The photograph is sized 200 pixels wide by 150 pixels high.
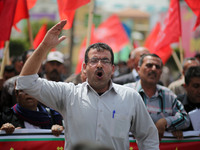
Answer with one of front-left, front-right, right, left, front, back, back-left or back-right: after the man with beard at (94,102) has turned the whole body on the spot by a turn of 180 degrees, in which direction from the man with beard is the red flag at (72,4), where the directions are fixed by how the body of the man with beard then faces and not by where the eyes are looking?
front

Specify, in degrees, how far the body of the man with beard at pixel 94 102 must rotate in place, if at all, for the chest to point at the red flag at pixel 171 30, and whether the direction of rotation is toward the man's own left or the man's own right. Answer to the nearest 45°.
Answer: approximately 135° to the man's own left

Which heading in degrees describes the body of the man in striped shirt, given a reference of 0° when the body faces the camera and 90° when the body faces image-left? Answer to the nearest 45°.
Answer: approximately 0°

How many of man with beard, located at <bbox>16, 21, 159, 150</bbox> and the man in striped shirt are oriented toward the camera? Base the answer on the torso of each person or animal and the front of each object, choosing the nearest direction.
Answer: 2

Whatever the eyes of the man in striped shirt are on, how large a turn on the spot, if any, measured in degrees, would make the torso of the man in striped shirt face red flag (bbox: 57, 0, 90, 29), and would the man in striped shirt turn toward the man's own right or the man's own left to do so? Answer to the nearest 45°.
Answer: approximately 135° to the man's own right

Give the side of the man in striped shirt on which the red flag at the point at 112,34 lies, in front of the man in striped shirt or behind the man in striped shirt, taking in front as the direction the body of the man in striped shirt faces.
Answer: behind

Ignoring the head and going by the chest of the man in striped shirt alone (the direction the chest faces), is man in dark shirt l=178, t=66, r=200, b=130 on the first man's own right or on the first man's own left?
on the first man's own left

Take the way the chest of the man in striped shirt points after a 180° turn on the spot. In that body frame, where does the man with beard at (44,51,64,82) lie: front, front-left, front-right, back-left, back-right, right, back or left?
front-left

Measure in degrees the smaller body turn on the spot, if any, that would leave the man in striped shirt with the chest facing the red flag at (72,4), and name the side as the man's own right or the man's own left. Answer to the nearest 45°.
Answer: approximately 135° to the man's own right
